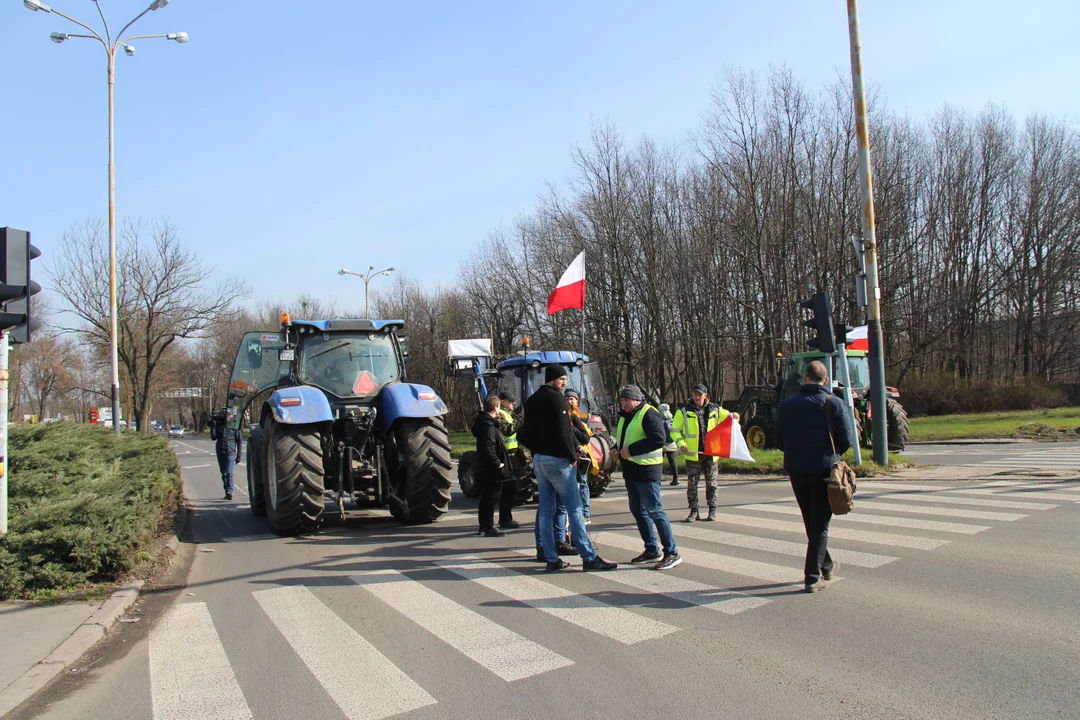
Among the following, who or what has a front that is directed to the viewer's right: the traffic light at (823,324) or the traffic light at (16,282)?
the traffic light at (16,282)

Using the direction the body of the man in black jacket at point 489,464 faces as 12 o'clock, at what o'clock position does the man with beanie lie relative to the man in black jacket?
The man with beanie is roughly at 2 o'clock from the man in black jacket.

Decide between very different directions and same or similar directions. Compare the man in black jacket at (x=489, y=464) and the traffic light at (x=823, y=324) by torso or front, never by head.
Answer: very different directions

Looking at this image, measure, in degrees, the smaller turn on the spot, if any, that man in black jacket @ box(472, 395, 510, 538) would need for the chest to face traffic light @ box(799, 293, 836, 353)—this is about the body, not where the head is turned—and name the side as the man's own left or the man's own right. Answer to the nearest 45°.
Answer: approximately 45° to the man's own left

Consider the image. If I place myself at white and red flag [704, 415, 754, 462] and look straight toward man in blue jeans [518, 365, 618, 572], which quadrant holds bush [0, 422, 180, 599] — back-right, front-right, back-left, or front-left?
front-right

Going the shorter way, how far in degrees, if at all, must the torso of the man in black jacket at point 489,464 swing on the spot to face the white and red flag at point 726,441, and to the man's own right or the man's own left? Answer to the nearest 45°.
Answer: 0° — they already face it

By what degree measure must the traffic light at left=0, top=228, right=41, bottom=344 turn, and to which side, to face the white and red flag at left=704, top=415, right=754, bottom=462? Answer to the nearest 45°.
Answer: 0° — it already faces it

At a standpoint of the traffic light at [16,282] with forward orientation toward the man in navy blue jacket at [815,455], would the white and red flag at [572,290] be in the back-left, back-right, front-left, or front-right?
front-left

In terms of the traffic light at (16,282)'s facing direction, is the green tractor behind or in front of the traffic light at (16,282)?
in front

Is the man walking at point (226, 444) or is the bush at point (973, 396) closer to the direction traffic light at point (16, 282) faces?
the bush

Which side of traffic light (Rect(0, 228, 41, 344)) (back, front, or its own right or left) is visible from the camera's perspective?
right

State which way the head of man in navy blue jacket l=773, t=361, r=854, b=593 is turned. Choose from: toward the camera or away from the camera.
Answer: away from the camera

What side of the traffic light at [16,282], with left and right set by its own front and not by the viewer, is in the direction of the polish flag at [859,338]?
front

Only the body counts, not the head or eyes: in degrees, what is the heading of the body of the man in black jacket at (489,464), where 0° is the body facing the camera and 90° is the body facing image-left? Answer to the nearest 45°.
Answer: approximately 270°
